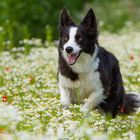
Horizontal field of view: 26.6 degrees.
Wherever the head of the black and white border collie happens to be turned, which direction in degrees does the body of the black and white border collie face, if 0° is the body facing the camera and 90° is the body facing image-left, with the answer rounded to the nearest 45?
approximately 45°
